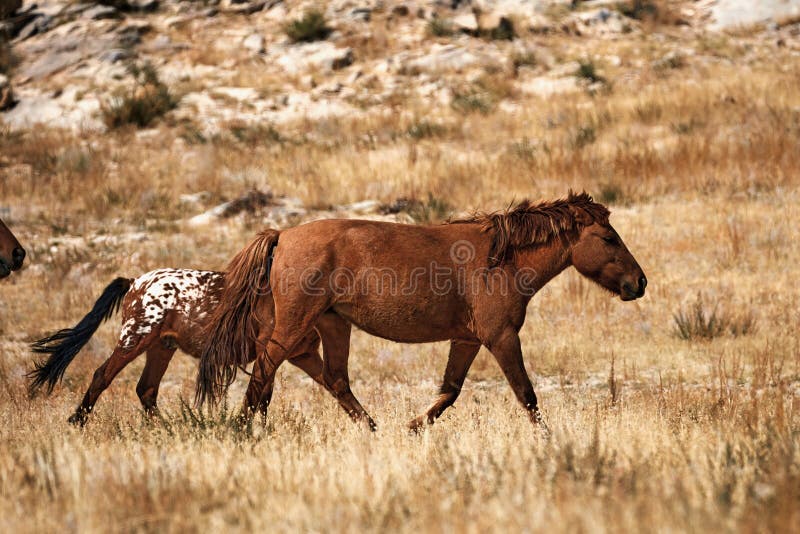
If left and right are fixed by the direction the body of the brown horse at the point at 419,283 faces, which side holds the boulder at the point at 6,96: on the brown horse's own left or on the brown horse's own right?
on the brown horse's own left

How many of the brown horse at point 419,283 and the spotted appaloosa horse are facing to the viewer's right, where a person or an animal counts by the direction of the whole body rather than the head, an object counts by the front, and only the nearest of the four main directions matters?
2

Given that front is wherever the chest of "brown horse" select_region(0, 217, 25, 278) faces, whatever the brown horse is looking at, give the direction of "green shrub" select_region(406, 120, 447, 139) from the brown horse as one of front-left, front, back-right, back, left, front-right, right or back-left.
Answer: front-left

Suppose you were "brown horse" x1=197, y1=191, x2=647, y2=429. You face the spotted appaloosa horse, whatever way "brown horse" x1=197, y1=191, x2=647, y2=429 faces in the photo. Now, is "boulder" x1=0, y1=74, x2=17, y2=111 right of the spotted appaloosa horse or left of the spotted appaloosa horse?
right

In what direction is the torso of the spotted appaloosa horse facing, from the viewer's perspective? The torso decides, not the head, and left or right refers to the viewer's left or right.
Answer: facing to the right of the viewer

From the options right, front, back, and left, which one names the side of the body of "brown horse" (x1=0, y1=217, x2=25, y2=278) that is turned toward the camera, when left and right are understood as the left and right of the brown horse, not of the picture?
right

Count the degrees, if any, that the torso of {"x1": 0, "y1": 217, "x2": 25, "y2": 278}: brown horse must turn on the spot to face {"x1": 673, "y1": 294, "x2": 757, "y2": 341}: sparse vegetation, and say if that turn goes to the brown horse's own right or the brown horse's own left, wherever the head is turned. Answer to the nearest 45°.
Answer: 0° — it already faces it

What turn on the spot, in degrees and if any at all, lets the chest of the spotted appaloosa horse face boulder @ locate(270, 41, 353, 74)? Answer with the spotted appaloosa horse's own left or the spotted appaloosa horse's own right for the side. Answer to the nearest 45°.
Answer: approximately 90° to the spotted appaloosa horse's own left

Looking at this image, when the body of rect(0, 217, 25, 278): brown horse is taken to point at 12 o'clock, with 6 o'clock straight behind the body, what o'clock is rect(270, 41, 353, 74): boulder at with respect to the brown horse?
The boulder is roughly at 10 o'clock from the brown horse.

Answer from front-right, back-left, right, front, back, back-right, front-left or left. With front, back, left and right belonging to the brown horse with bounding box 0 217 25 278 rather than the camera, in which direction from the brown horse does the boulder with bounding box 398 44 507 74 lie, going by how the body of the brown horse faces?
front-left

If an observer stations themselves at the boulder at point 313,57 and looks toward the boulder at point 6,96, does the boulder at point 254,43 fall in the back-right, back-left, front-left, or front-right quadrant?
front-right

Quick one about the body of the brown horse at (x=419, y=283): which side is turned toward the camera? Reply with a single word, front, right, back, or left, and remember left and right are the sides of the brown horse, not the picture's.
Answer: right
